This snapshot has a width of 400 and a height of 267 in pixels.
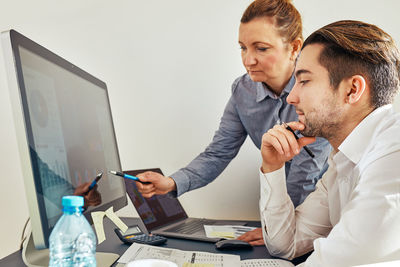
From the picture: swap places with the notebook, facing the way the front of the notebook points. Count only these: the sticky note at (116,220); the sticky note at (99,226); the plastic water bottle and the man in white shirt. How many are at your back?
0

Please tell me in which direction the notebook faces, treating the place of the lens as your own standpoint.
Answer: facing the viewer and to the right of the viewer

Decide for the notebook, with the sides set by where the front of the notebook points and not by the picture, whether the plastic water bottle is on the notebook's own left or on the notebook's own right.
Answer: on the notebook's own right

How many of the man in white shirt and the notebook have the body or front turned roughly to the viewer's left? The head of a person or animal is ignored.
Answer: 1

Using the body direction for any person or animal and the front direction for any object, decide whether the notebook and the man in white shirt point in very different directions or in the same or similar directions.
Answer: very different directions

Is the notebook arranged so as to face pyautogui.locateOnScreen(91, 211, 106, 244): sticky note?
no

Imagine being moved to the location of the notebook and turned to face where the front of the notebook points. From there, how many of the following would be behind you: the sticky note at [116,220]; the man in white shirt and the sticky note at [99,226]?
2

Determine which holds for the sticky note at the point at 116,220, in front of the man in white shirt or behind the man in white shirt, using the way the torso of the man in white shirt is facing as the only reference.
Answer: in front

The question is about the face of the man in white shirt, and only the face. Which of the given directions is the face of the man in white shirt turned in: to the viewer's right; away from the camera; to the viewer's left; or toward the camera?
to the viewer's left

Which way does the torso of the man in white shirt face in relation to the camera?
to the viewer's left

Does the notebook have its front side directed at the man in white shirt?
yes
